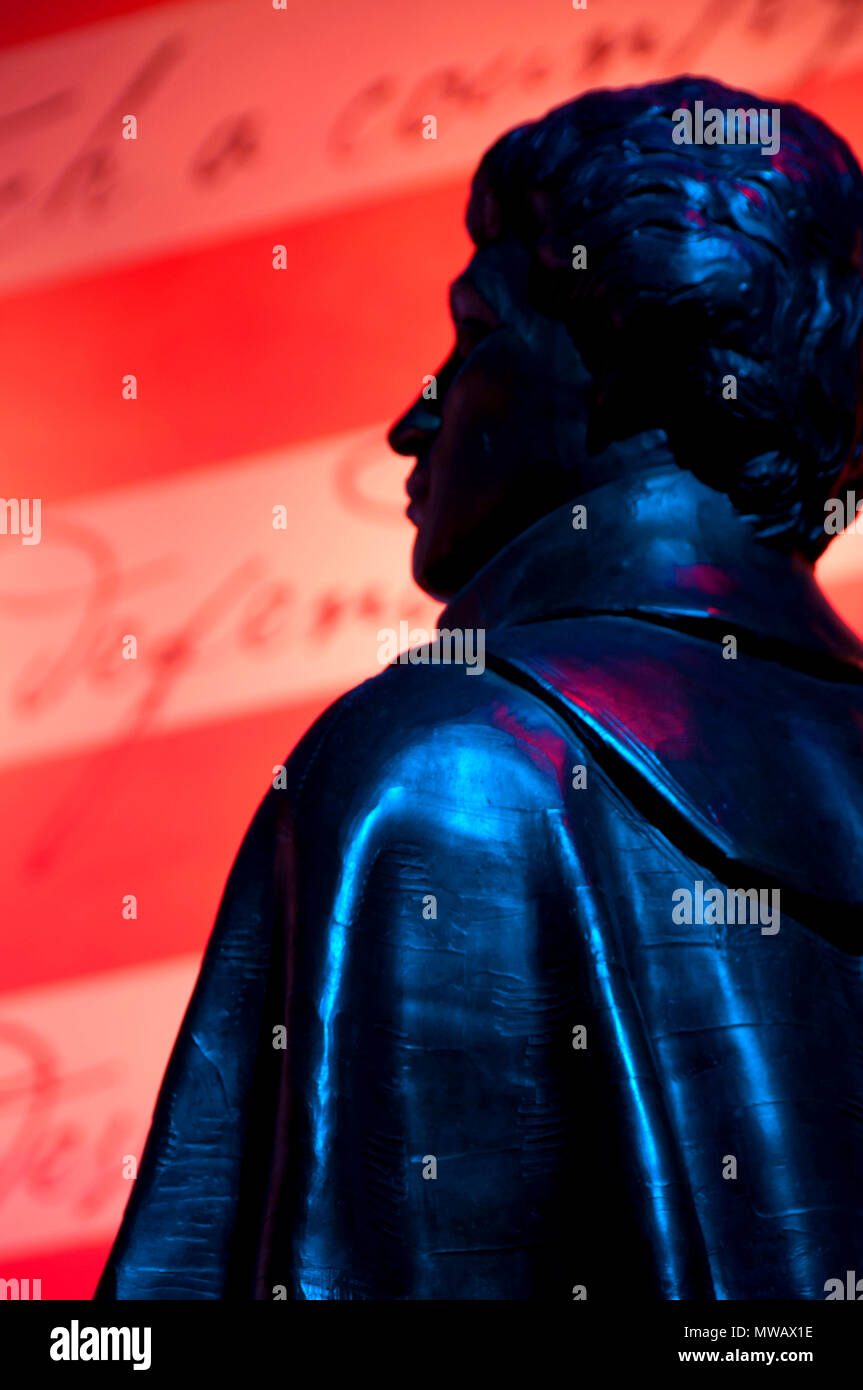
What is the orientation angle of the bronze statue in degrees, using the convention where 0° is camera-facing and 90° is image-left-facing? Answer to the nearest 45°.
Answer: approximately 135°
